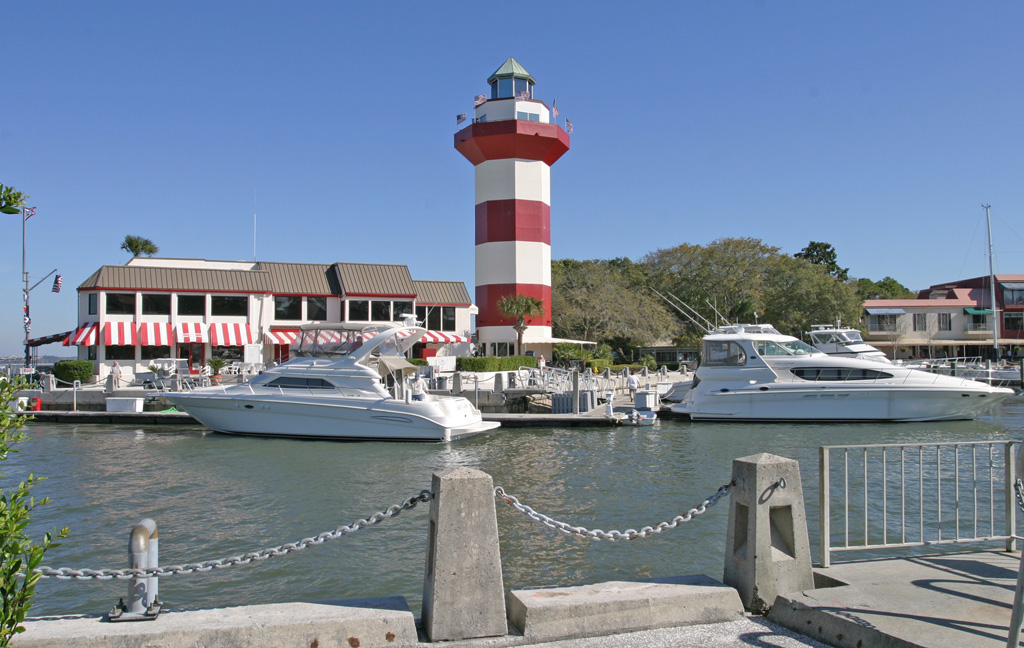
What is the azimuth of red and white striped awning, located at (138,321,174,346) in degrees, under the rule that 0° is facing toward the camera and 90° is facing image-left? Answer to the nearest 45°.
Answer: approximately 0°

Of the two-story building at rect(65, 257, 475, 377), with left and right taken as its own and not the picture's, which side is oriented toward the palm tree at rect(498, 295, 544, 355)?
left

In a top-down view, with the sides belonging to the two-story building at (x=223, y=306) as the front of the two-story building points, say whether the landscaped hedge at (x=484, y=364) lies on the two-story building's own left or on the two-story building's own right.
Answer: on the two-story building's own left

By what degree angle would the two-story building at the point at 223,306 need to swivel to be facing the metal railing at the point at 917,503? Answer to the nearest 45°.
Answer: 0° — it already faces it

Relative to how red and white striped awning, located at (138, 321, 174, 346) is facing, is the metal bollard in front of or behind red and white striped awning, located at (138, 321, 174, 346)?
in front

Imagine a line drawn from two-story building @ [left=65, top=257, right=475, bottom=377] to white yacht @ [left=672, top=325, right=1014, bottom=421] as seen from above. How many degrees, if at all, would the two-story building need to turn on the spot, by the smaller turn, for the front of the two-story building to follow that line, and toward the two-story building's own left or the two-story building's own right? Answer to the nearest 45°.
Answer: approximately 45° to the two-story building's own left

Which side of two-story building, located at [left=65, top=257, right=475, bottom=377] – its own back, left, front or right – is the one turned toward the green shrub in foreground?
front

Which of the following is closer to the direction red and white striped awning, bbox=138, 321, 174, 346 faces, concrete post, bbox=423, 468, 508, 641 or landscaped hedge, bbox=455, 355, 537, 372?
the concrete post

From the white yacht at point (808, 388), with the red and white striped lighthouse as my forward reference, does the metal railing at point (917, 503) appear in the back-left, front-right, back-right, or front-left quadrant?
back-left

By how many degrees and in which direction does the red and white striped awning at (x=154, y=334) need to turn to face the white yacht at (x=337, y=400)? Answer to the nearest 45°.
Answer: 0° — it already faces it

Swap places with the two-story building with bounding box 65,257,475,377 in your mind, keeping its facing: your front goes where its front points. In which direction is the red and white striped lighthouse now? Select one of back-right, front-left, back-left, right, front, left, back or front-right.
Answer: left

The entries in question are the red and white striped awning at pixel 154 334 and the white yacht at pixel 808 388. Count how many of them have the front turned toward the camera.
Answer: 1

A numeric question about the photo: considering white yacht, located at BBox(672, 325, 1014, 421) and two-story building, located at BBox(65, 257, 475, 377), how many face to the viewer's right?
1

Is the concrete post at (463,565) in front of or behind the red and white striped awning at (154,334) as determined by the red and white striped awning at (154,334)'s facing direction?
in front

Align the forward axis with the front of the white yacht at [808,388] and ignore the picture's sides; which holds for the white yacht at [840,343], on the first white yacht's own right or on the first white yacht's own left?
on the first white yacht's own left

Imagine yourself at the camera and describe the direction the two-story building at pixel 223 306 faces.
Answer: facing the viewer
